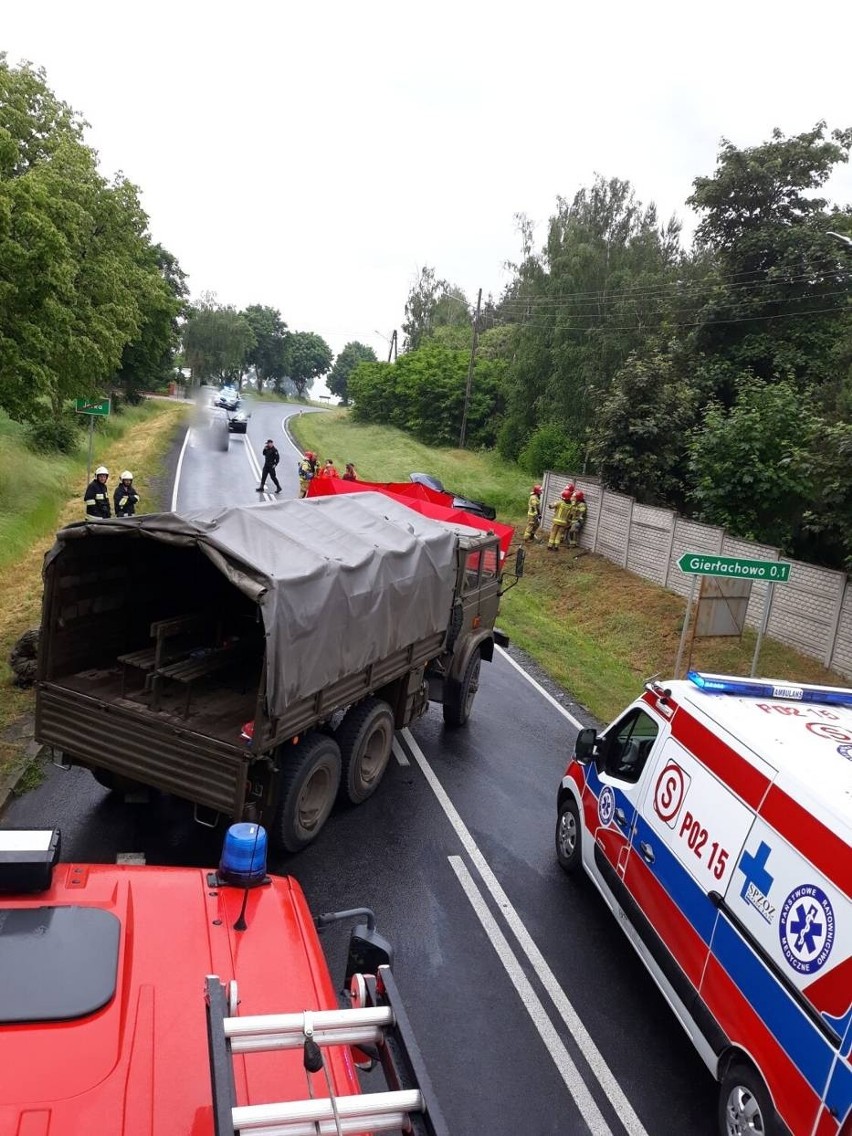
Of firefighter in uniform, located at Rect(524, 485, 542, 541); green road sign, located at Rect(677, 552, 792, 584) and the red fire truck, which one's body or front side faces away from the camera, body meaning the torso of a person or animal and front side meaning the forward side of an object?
the red fire truck

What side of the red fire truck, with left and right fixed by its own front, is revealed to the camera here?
back

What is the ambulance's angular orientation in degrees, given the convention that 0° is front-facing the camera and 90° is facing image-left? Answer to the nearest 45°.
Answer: approximately 135°

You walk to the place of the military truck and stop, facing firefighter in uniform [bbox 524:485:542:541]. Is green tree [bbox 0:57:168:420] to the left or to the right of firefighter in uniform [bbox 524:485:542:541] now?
left

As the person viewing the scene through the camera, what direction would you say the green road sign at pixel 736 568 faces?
facing the viewer

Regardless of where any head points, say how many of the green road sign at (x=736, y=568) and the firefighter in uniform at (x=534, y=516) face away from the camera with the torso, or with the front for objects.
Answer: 0

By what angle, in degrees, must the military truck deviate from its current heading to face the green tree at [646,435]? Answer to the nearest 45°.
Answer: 0° — it already faces it

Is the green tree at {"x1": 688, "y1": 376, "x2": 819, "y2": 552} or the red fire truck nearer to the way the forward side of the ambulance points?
the green tree

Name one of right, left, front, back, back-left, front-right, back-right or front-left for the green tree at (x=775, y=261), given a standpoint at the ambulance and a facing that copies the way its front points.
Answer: front-right
